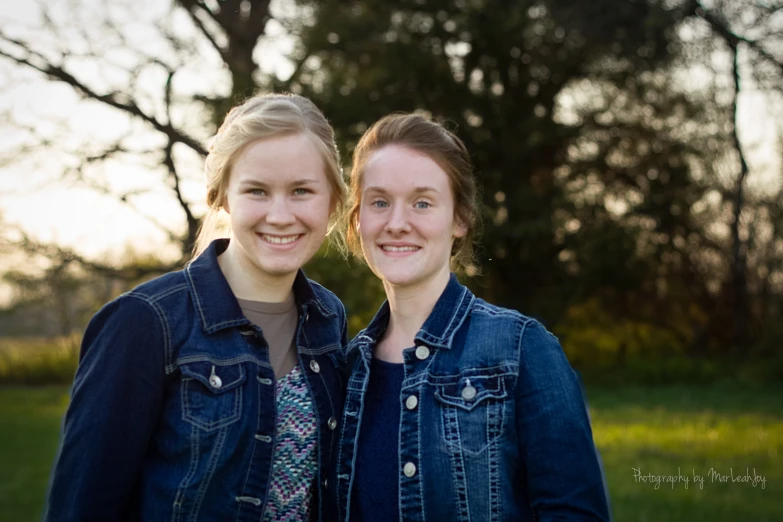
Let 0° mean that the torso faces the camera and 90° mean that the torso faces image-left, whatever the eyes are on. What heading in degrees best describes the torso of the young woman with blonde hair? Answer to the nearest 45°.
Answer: approximately 315°
